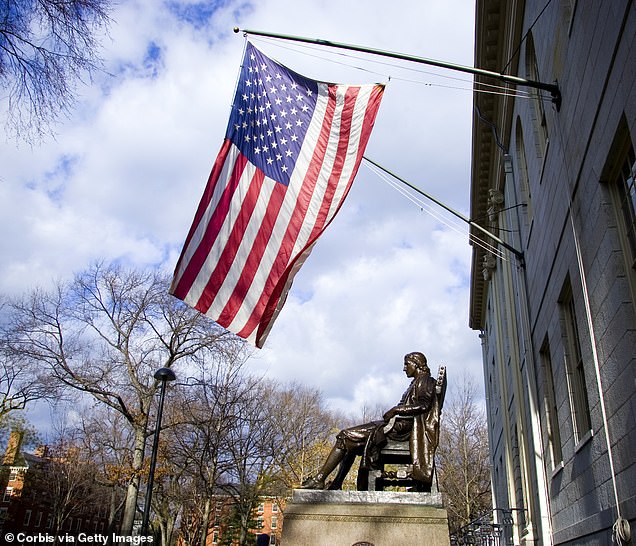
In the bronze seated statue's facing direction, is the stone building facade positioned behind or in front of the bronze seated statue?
behind

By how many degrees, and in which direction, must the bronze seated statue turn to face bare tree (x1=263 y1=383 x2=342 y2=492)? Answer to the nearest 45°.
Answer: approximately 90° to its right

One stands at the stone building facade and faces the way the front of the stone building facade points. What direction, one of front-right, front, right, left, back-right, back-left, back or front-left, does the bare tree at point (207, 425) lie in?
front-right

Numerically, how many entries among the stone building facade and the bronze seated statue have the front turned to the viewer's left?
2

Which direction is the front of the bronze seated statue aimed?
to the viewer's left

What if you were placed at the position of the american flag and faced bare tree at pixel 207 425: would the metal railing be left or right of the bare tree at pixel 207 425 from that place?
right

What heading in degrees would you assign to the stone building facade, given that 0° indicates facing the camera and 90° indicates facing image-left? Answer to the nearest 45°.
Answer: approximately 90°

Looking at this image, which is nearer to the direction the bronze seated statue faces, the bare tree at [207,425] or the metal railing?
the bare tree
